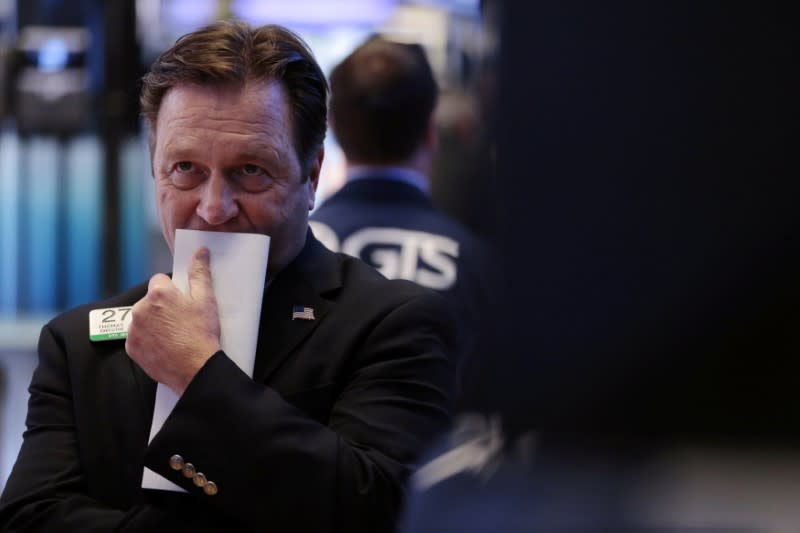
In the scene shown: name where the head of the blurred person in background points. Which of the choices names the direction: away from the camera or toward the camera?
away from the camera

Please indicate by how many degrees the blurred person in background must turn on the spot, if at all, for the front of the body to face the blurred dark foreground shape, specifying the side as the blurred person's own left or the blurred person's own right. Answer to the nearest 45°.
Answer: approximately 180°

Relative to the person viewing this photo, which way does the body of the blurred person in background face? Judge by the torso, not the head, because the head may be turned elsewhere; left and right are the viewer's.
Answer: facing away from the viewer
